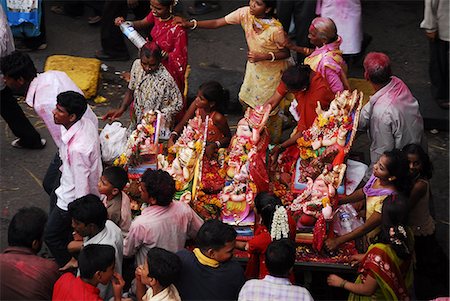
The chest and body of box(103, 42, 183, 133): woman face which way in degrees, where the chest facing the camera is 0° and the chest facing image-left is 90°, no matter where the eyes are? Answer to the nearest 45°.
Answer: approximately 45°

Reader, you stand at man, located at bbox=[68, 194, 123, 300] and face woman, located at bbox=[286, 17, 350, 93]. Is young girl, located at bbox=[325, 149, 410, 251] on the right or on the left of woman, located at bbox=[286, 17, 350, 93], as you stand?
right

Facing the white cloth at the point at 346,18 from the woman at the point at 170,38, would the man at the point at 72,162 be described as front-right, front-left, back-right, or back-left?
back-right
